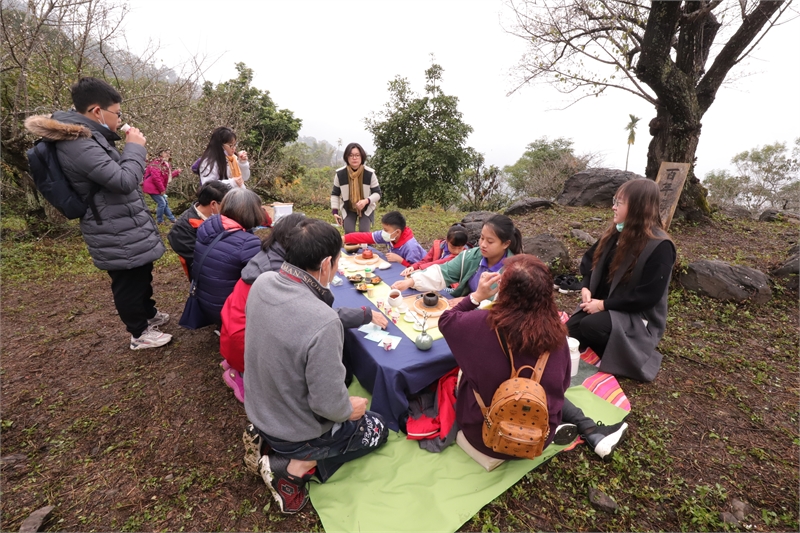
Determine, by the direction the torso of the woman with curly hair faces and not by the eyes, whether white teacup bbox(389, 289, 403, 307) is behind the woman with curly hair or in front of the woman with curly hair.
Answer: in front

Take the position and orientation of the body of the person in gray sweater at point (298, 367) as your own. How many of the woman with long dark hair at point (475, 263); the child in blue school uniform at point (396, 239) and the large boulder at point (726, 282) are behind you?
0

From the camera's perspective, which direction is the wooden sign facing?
toward the camera

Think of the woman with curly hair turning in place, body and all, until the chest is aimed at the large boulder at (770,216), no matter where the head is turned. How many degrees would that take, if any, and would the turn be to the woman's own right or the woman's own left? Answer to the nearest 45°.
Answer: approximately 90° to the woman's own right

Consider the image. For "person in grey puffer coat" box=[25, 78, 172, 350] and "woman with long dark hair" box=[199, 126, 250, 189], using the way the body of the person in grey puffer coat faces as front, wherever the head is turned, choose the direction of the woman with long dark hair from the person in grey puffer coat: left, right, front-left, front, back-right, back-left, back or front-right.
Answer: front-left

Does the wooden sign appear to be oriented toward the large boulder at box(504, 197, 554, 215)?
no

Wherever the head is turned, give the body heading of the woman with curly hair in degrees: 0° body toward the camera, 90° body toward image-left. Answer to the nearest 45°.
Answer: approximately 135°

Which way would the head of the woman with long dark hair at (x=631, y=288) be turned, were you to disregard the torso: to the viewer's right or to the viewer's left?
to the viewer's left

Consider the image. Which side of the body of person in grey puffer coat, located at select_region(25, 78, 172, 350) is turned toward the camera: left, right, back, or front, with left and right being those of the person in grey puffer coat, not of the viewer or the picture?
right

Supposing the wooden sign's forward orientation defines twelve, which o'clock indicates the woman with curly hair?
The woman with curly hair is roughly at 12 o'clock from the wooden sign.
